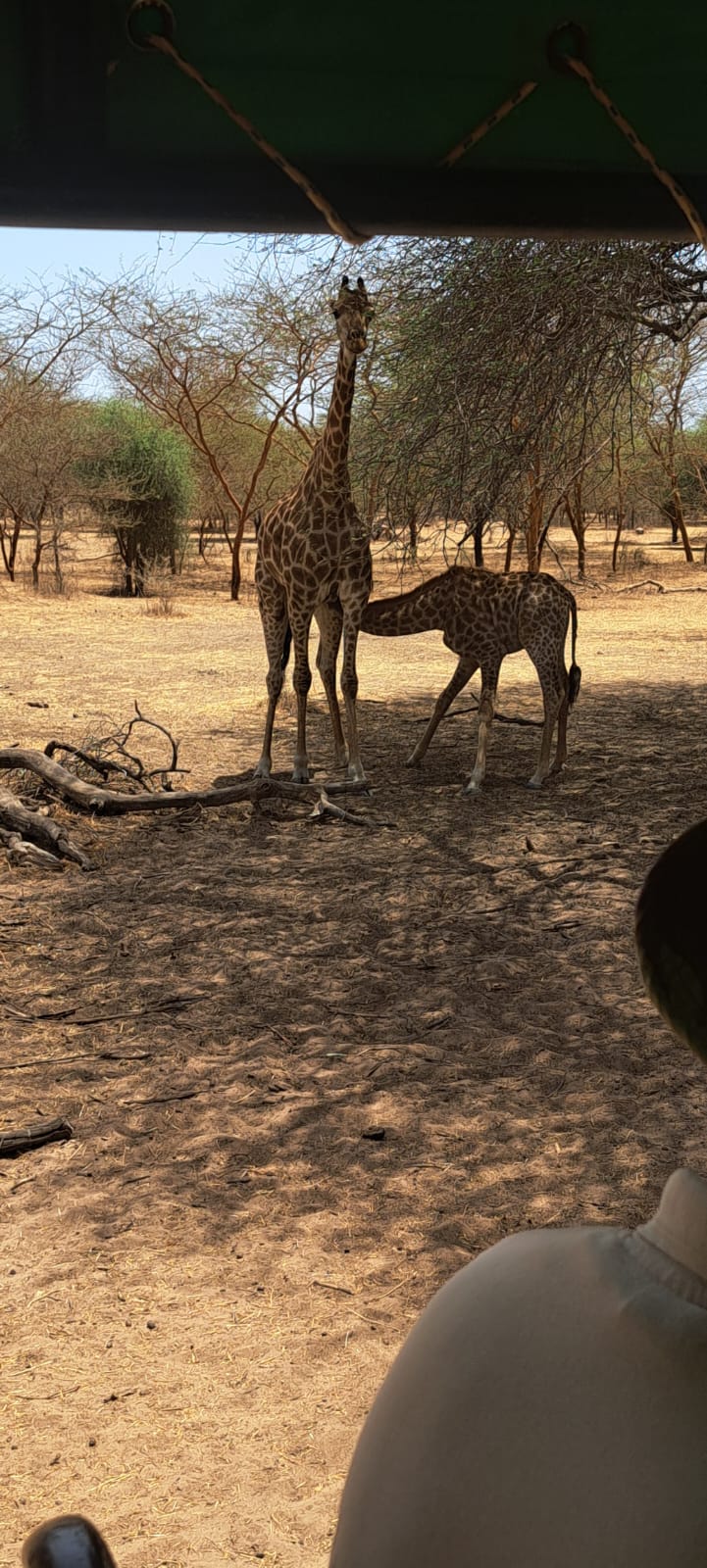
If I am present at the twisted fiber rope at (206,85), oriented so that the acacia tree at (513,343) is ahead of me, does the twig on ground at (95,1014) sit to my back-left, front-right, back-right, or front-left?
front-left

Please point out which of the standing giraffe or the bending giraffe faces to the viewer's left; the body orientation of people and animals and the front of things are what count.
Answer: the bending giraffe

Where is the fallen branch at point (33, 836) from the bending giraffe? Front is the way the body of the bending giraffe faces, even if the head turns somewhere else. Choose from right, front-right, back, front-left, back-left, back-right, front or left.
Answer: front-left

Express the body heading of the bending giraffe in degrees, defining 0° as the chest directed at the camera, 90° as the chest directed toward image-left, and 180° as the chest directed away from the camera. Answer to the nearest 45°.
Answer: approximately 90°

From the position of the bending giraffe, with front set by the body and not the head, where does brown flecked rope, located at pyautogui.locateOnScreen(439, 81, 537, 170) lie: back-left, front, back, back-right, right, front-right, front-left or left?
left

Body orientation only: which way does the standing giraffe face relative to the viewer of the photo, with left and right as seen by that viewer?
facing the viewer and to the right of the viewer

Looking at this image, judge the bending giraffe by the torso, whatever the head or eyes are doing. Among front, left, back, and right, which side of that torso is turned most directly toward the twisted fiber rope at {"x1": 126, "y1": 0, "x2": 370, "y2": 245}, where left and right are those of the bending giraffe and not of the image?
left

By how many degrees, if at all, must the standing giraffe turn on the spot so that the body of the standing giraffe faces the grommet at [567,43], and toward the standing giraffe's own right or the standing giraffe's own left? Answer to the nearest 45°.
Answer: approximately 45° to the standing giraffe's own right

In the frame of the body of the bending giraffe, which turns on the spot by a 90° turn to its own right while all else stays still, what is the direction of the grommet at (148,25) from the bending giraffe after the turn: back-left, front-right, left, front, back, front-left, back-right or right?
back

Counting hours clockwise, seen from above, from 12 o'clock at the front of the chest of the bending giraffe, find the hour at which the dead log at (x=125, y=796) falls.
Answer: The dead log is roughly at 11 o'clock from the bending giraffe.

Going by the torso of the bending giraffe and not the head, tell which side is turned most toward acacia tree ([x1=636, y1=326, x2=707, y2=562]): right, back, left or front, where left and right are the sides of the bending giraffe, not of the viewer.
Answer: right

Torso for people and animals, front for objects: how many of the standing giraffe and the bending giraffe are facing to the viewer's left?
1

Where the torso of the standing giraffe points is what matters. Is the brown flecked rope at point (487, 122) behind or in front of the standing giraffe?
in front

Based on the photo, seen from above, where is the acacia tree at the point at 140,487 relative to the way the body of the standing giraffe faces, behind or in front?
behind

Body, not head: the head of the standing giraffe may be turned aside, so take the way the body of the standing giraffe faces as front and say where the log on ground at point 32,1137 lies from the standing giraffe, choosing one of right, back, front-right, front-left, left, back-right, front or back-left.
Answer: front-right

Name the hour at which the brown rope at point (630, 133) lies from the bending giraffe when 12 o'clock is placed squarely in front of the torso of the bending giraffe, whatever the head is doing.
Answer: The brown rope is roughly at 9 o'clock from the bending giraffe.

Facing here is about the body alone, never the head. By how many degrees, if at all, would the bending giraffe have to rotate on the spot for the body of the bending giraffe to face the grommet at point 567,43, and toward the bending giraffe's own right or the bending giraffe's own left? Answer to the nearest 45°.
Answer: approximately 90° to the bending giraffe's own left

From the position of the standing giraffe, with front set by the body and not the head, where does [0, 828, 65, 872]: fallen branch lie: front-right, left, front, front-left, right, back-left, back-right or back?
right
